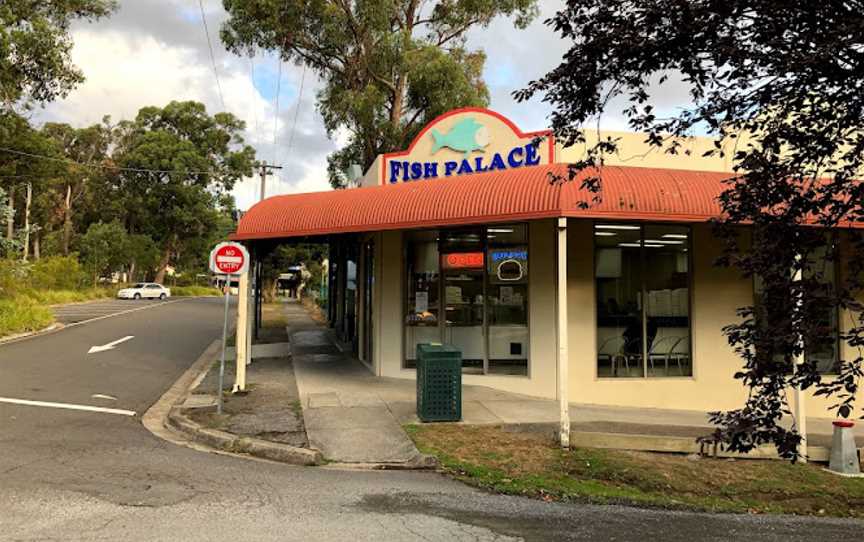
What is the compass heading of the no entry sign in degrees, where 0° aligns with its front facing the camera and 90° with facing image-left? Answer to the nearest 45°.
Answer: approximately 0°

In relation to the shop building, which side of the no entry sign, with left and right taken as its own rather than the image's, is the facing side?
left

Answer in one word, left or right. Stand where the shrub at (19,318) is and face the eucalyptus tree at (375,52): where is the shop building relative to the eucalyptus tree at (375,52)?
right

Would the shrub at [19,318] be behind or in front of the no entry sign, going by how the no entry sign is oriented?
behind

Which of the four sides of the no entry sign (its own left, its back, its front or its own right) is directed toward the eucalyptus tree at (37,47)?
back

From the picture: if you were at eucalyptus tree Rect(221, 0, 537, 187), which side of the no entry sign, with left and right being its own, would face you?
back
